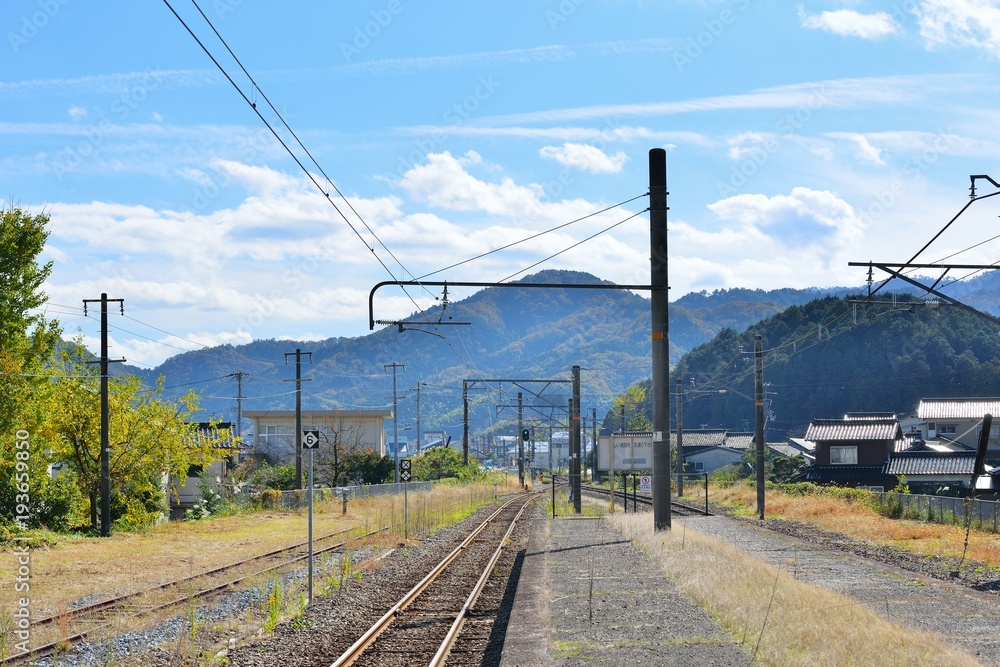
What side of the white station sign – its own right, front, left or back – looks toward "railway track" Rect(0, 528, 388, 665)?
front

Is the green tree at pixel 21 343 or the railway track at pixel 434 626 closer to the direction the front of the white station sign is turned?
the railway track

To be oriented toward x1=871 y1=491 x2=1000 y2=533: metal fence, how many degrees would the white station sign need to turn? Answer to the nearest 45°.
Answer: approximately 45° to its left

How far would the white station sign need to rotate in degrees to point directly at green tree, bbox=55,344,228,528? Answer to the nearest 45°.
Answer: approximately 90° to its right

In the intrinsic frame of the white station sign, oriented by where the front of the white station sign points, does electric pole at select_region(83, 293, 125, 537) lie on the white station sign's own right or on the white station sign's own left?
on the white station sign's own right

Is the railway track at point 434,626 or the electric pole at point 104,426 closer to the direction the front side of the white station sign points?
the railway track

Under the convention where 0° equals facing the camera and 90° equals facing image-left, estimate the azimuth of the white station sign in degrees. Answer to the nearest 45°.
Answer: approximately 0°

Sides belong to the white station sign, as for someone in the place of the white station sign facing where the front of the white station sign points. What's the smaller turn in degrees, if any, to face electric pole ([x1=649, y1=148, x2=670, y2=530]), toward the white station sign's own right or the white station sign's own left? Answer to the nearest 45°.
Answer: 0° — it already faces it

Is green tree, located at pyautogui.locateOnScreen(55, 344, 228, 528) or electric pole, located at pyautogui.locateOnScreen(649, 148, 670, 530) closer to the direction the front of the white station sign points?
the electric pole

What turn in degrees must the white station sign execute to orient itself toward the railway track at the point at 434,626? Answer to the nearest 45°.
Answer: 0° — it already faces it
